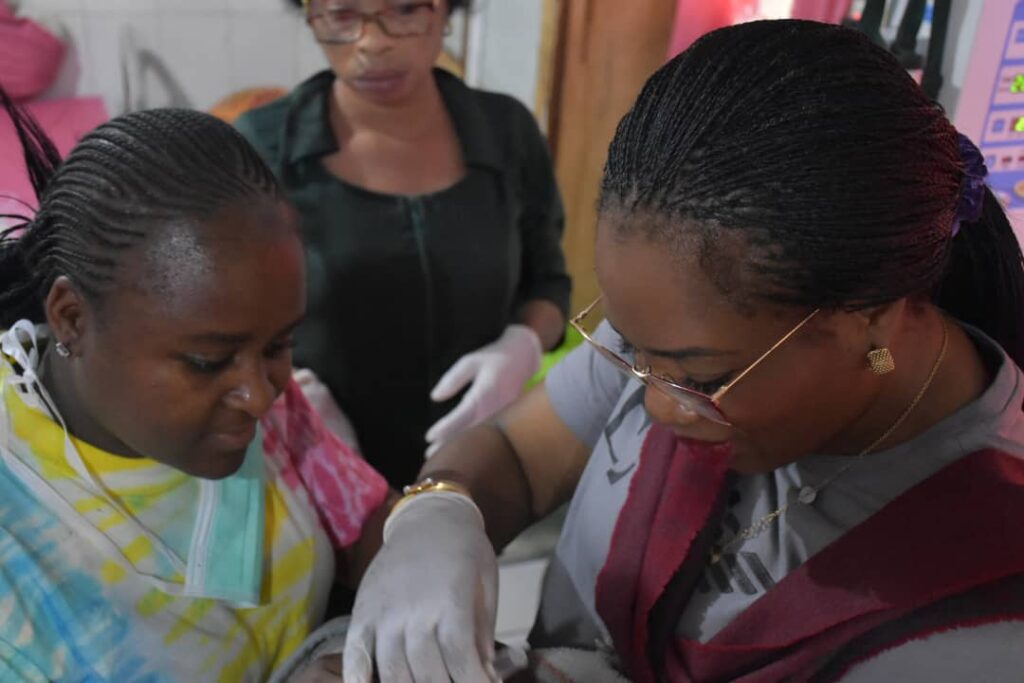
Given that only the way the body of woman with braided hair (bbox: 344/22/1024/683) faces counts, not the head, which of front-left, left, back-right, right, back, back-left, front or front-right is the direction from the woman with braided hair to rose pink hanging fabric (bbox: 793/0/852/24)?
back-right

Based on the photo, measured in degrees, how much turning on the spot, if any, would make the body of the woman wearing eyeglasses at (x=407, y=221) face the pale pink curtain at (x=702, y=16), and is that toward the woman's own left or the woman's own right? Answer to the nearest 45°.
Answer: approximately 135° to the woman's own left

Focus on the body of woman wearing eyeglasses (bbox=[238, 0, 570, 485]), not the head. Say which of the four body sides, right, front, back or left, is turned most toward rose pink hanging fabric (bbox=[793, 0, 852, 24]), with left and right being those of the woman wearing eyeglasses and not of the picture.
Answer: left

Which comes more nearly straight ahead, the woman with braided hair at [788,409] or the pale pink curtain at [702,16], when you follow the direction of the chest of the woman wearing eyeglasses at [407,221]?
the woman with braided hair

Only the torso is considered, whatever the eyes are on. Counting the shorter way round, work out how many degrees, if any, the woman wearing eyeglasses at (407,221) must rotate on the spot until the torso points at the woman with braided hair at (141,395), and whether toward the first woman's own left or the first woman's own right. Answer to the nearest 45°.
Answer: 0° — they already face them

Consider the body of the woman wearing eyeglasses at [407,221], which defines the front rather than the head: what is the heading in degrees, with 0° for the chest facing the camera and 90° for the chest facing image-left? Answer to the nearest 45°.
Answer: approximately 0°

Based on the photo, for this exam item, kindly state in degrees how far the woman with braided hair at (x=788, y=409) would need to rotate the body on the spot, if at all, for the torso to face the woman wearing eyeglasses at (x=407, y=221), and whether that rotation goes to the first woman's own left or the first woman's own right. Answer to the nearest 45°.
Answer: approximately 90° to the first woman's own right

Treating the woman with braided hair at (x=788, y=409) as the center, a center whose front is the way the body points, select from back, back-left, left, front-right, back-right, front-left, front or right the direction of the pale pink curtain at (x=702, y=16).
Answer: back-right

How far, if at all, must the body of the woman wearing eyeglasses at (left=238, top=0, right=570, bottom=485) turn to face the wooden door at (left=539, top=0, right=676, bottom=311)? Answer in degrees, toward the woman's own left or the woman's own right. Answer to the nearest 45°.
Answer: approximately 135° to the woman's own left

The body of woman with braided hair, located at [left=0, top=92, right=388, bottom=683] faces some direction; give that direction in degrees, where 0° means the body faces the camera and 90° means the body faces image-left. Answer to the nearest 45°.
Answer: approximately 315°
